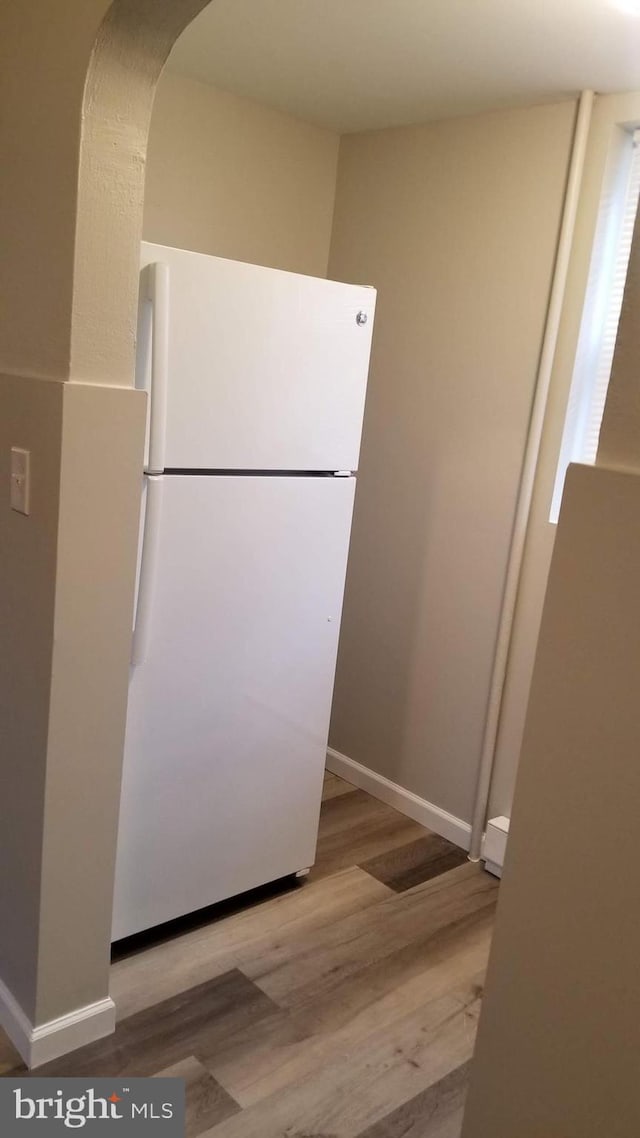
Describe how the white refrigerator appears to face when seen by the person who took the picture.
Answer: facing the viewer and to the right of the viewer

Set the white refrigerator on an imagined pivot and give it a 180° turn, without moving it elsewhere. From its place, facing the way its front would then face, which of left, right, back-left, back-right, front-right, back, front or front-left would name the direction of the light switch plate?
left
